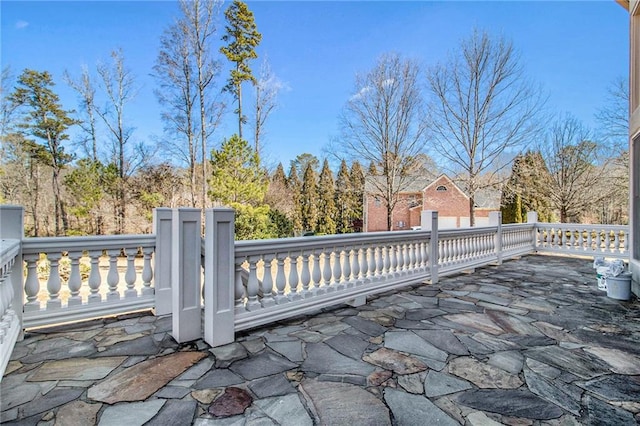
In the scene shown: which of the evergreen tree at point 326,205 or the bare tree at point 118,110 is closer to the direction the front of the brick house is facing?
the bare tree

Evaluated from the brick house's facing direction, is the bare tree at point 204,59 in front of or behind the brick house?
in front

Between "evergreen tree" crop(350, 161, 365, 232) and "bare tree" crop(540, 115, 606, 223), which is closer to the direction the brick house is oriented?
the bare tree

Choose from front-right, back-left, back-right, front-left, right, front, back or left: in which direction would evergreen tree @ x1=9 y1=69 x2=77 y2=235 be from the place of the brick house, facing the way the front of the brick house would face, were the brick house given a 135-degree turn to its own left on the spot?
back

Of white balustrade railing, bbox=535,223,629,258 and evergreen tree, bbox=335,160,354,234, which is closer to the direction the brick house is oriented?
the white balustrade railing

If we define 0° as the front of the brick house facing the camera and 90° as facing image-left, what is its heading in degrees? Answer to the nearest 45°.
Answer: approximately 0°

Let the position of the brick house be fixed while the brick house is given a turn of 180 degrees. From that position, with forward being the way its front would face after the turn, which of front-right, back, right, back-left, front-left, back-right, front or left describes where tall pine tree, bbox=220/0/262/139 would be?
back-left

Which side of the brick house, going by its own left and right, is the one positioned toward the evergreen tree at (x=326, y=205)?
right

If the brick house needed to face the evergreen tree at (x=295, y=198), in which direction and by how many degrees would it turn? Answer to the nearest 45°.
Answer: approximately 90° to its right

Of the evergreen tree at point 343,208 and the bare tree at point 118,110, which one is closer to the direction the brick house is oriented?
the bare tree

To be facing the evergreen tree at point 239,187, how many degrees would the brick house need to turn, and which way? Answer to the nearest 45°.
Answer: approximately 45° to its right

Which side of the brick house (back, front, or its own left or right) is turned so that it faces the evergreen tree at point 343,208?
right

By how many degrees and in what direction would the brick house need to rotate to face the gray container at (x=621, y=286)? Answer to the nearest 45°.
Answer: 0° — it already faces it

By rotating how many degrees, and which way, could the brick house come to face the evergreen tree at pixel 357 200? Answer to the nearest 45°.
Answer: approximately 90° to its right
